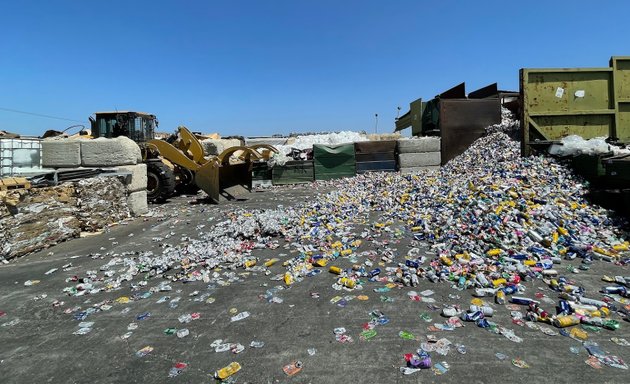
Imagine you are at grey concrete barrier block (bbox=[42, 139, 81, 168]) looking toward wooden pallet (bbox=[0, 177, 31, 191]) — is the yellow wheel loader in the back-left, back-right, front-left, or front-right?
back-left

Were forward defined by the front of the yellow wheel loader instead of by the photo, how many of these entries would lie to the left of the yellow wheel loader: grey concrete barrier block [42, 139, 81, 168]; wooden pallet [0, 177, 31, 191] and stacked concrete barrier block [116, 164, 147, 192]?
0

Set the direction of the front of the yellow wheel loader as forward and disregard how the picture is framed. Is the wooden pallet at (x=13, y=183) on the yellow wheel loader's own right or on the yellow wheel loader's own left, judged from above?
on the yellow wheel loader's own right

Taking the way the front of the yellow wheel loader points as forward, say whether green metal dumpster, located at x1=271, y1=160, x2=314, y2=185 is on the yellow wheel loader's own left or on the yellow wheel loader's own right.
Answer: on the yellow wheel loader's own left

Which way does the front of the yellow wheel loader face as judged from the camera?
facing the viewer and to the right of the viewer

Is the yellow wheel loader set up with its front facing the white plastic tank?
no

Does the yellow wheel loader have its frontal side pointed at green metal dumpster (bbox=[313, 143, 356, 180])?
no

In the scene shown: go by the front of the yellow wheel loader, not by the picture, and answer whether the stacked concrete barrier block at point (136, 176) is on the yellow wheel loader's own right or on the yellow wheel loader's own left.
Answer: on the yellow wheel loader's own right

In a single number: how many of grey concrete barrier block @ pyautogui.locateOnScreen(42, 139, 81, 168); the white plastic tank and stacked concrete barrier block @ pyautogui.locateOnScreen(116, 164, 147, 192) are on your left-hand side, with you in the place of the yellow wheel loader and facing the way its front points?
0
